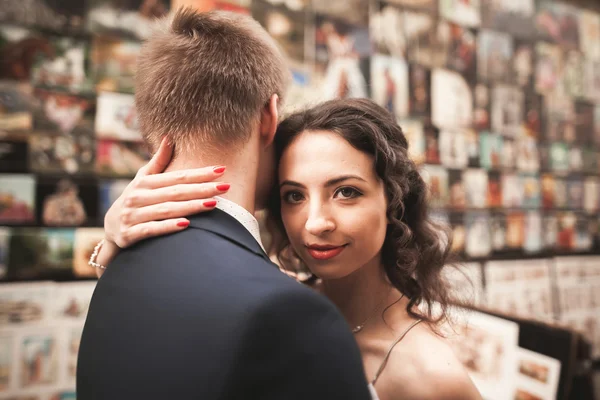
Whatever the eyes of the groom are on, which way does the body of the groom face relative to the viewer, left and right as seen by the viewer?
facing away from the viewer and to the right of the viewer

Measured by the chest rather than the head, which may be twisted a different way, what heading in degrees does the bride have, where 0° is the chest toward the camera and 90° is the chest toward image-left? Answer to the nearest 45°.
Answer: approximately 45°

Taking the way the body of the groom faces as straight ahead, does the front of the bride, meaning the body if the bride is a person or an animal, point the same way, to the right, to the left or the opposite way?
the opposite way
